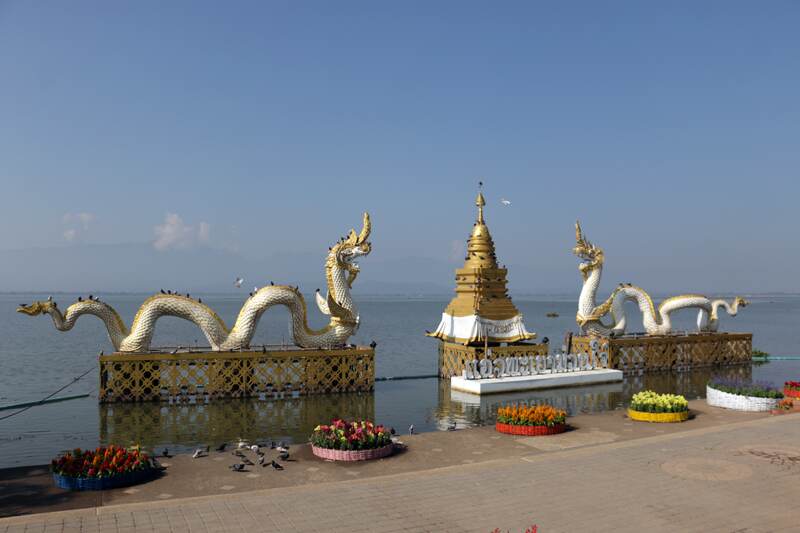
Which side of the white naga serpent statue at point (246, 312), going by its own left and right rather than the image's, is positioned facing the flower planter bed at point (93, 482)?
right

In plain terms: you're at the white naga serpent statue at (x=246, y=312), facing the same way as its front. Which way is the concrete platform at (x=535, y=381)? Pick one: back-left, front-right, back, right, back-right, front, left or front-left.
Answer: front

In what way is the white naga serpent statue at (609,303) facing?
to the viewer's left

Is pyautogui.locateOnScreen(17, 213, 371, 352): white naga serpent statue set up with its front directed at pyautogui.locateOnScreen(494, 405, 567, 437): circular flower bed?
no

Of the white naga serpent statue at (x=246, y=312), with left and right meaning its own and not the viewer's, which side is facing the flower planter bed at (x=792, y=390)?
front

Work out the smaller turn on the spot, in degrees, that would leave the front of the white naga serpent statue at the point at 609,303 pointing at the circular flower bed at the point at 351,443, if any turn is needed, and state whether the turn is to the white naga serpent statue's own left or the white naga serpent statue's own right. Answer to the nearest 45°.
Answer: approximately 90° to the white naga serpent statue's own left

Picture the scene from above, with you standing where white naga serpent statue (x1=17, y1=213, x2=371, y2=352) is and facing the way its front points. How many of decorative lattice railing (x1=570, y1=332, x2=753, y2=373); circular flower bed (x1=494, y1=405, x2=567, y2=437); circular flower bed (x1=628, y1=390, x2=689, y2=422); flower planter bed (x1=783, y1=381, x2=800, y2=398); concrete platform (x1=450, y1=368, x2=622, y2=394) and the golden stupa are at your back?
0

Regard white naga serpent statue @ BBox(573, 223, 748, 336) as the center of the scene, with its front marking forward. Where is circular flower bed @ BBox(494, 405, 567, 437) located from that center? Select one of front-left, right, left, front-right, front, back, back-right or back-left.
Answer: left

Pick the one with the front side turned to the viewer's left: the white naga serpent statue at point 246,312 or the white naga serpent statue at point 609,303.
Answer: the white naga serpent statue at point 609,303

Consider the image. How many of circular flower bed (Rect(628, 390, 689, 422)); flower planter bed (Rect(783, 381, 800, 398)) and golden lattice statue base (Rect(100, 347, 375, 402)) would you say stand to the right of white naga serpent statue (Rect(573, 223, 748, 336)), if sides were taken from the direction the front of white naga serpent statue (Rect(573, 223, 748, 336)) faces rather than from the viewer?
0

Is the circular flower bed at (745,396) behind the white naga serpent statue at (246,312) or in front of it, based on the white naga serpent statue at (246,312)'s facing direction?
in front

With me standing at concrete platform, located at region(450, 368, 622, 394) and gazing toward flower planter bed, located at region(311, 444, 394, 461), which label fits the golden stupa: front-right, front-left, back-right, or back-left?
back-right

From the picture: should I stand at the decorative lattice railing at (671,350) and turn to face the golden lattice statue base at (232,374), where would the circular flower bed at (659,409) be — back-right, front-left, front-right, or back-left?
front-left

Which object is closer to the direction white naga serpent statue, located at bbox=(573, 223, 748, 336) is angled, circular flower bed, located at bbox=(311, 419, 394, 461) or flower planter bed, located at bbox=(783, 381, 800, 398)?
the circular flower bed

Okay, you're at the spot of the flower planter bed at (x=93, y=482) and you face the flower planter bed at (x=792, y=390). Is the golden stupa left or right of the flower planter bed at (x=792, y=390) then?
left

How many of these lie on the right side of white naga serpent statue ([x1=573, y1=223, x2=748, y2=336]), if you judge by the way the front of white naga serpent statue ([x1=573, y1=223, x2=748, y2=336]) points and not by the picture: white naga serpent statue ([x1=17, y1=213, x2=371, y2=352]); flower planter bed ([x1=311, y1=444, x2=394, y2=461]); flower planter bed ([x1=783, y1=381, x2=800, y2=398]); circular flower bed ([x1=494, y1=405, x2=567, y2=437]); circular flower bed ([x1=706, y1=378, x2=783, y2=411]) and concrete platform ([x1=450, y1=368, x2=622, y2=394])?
0

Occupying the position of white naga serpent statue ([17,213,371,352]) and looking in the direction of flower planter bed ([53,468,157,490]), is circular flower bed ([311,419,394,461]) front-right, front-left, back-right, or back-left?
front-left

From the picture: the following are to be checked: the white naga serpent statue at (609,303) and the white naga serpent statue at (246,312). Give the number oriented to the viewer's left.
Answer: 1

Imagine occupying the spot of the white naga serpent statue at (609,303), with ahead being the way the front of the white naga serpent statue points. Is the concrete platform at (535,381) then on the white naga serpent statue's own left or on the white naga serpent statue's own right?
on the white naga serpent statue's own left

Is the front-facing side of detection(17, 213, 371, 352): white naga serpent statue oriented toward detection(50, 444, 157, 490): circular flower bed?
no

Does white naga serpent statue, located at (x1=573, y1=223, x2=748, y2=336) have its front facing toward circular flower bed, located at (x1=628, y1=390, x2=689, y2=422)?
no

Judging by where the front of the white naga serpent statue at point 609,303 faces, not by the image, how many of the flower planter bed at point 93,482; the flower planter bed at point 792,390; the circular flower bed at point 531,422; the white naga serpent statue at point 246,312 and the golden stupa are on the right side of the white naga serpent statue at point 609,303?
0

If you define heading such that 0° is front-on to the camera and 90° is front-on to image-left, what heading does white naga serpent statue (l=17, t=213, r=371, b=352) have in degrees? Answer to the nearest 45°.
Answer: approximately 270°
